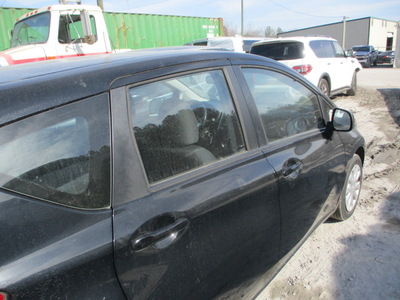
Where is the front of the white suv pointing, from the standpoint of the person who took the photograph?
facing away from the viewer and to the right of the viewer

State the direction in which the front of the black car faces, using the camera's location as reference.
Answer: facing away from the viewer and to the right of the viewer

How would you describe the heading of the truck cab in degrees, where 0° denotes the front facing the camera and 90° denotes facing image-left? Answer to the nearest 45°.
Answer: approximately 45°

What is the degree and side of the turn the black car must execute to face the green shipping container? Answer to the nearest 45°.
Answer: approximately 45° to its left

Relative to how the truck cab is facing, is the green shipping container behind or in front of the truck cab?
behind

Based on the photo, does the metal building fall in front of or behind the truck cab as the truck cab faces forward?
behind

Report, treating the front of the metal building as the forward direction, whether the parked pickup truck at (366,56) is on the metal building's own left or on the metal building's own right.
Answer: on the metal building's own right

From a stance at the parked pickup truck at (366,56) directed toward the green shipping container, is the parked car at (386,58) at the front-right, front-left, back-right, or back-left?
back-left

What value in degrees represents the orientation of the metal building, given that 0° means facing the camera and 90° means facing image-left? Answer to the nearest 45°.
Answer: approximately 315°

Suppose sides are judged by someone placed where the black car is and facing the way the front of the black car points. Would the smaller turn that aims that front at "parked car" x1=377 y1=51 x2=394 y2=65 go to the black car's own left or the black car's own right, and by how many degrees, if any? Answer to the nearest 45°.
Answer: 0° — it already faces it
